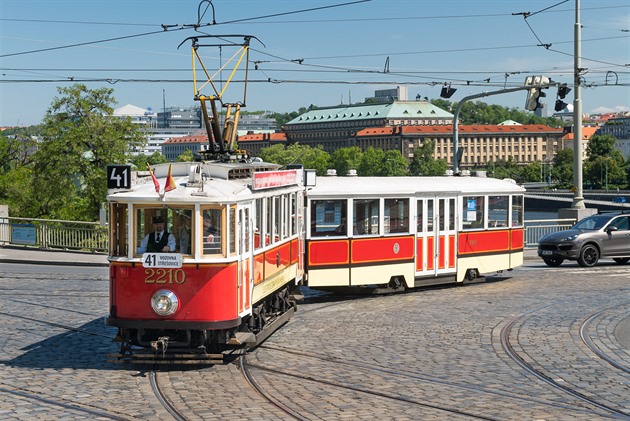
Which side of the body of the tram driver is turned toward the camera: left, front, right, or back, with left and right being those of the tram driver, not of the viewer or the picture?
front

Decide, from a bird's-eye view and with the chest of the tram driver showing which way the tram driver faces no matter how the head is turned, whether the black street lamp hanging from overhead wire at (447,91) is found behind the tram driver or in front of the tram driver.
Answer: behind

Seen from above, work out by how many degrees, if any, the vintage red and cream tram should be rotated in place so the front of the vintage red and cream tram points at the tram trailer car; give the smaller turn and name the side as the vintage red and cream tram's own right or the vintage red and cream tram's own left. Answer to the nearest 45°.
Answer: approximately 180°

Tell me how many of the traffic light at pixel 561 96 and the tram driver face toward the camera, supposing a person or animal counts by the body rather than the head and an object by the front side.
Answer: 1

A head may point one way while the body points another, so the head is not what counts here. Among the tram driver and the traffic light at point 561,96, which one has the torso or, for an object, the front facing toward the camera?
the tram driver

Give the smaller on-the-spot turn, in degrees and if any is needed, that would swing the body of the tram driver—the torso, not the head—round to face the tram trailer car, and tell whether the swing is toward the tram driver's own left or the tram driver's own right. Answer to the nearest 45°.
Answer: approximately 135° to the tram driver's own left

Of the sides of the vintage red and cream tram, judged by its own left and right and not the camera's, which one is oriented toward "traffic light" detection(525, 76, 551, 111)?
back

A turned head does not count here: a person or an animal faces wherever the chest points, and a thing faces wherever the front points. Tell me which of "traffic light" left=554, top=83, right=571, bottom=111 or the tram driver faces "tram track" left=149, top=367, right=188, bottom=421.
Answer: the tram driver

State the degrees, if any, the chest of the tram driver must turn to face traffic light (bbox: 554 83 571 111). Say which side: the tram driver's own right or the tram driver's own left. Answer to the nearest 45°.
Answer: approximately 135° to the tram driver's own left

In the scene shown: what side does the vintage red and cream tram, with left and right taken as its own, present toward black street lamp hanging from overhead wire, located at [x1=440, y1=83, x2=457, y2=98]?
back

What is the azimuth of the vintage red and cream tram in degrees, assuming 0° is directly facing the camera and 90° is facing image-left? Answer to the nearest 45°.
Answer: approximately 45°
